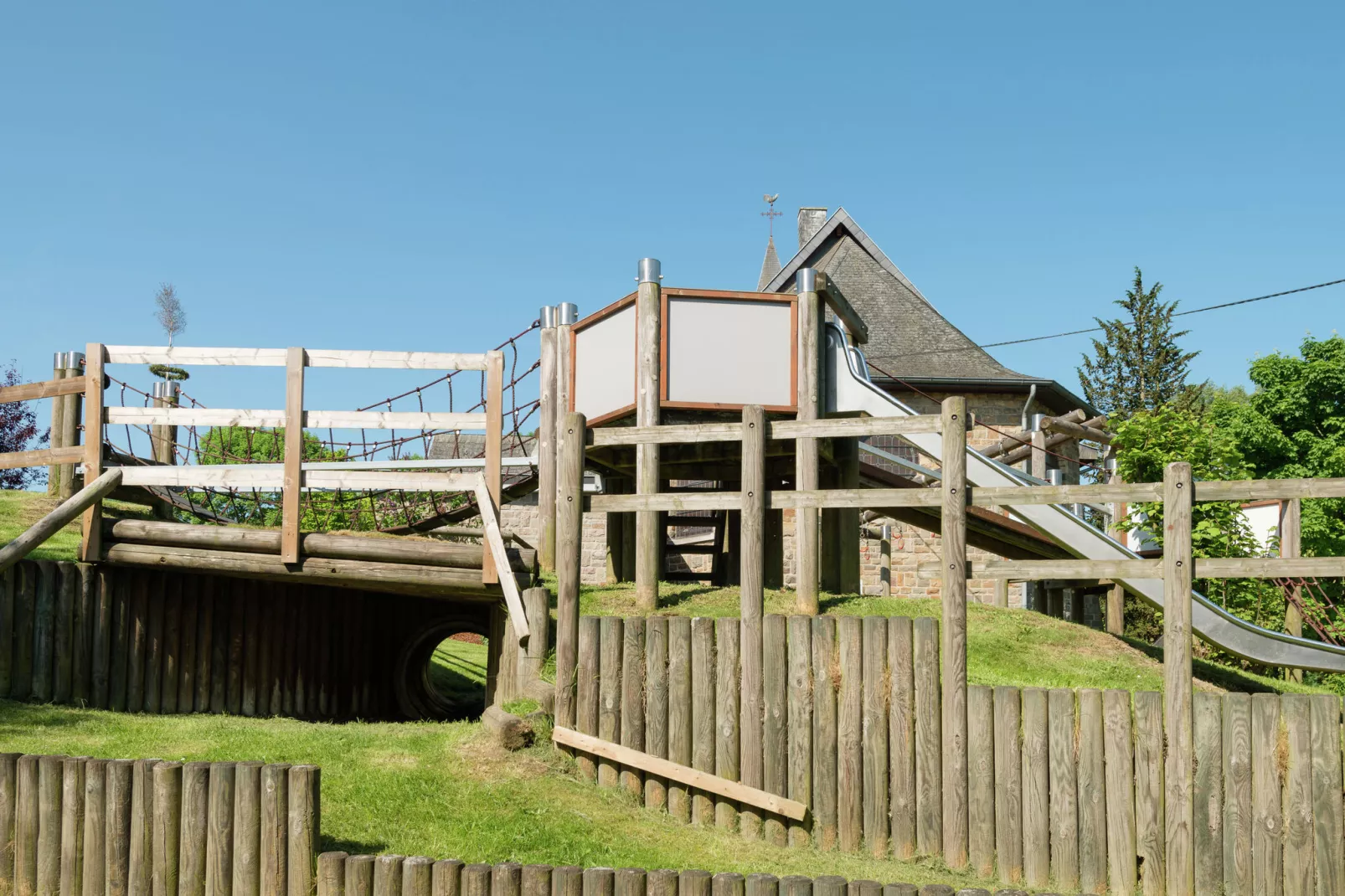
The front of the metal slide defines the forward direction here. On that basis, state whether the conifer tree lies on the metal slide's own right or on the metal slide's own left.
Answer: on the metal slide's own left

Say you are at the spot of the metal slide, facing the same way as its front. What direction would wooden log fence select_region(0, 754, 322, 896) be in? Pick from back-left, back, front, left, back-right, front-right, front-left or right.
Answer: back-right

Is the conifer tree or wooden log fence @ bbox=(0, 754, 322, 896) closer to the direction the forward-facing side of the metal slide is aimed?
the conifer tree

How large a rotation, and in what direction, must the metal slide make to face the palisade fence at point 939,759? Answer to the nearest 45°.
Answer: approximately 90° to its right

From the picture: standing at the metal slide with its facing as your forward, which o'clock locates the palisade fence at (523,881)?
The palisade fence is roughly at 4 o'clock from the metal slide.

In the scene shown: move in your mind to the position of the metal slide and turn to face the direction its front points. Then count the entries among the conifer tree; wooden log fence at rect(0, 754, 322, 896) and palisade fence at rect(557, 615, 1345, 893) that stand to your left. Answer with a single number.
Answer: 1

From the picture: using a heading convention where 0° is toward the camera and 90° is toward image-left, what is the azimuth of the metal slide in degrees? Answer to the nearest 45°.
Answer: approximately 270°
